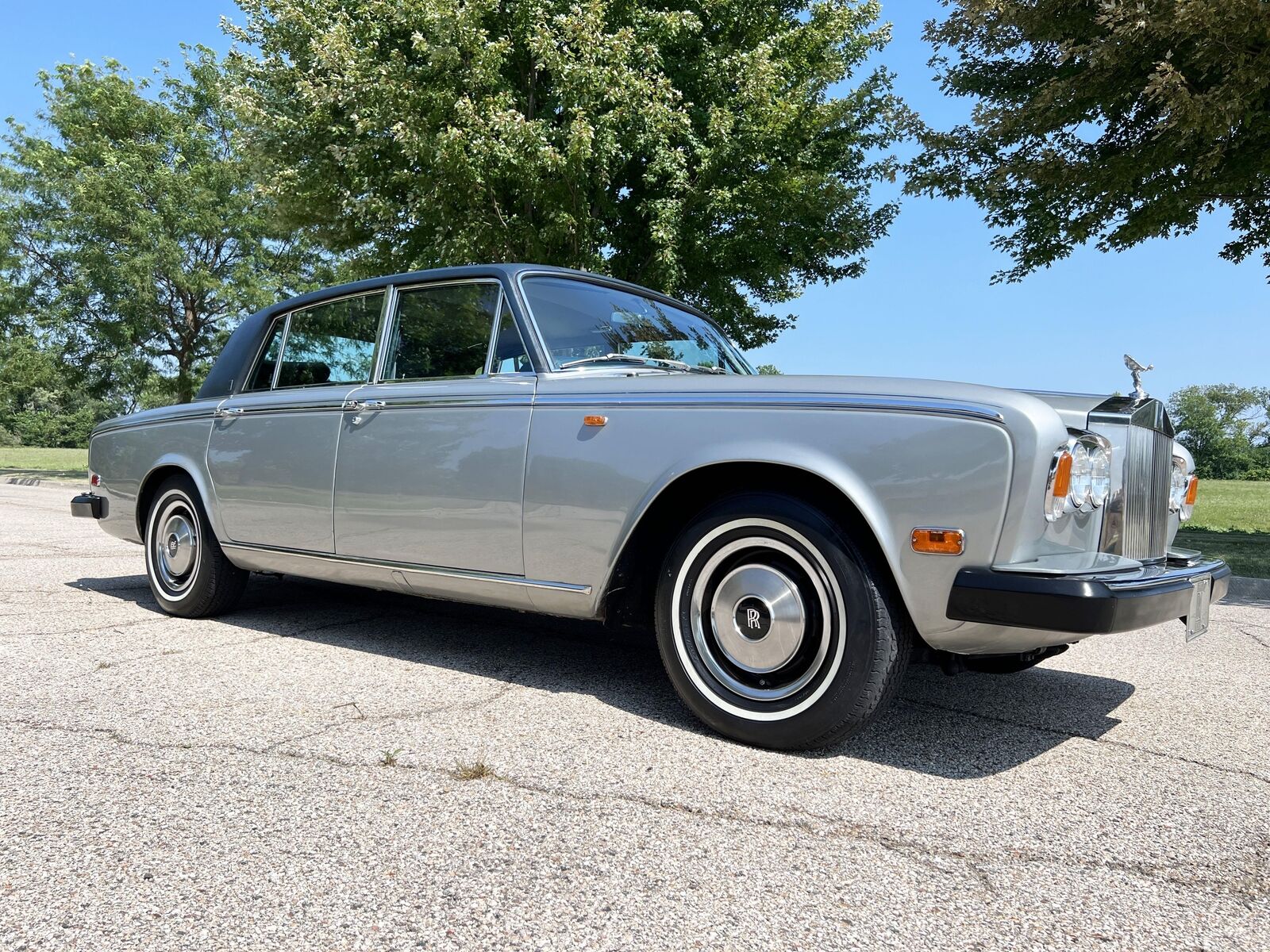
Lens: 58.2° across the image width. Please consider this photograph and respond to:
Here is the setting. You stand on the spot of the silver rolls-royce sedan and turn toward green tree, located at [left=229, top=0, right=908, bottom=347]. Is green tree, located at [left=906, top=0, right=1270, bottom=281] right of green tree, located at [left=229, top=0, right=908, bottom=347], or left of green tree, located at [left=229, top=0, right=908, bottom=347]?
right

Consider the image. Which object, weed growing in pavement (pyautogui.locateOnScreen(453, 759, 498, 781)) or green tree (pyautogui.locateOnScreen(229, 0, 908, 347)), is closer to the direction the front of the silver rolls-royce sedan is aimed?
the weed growing in pavement

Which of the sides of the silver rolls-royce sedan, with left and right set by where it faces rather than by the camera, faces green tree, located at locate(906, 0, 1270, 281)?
left

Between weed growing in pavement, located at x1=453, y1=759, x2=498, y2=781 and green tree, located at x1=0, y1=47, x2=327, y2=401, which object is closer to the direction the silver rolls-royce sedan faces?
the weed growing in pavement

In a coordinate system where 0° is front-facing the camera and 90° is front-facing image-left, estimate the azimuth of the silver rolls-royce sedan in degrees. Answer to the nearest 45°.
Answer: approximately 315°

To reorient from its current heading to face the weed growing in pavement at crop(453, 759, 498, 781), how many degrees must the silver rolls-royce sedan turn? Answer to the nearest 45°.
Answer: approximately 90° to its right

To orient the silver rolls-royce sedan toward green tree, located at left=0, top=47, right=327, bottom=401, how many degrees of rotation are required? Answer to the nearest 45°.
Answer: approximately 180°
